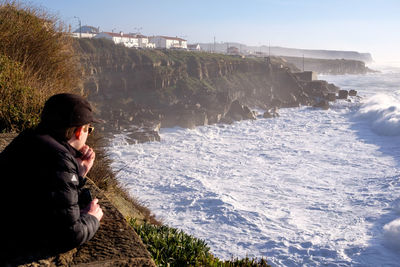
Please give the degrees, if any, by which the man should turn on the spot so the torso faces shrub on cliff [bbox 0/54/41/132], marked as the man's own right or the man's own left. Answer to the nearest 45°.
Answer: approximately 45° to the man's own left

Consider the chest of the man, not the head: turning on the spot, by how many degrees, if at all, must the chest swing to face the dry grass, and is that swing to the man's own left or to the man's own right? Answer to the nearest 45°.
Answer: approximately 45° to the man's own left

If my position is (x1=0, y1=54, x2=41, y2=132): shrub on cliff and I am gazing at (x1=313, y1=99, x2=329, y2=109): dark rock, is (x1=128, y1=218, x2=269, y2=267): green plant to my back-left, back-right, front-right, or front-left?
back-right

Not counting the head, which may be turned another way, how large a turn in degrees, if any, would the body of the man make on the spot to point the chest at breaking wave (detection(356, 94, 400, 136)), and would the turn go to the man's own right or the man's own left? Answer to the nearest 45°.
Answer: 0° — they already face it

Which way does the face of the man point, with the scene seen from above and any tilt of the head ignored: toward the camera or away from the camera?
away from the camera

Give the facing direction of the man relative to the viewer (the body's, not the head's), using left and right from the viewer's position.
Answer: facing away from the viewer and to the right of the viewer
